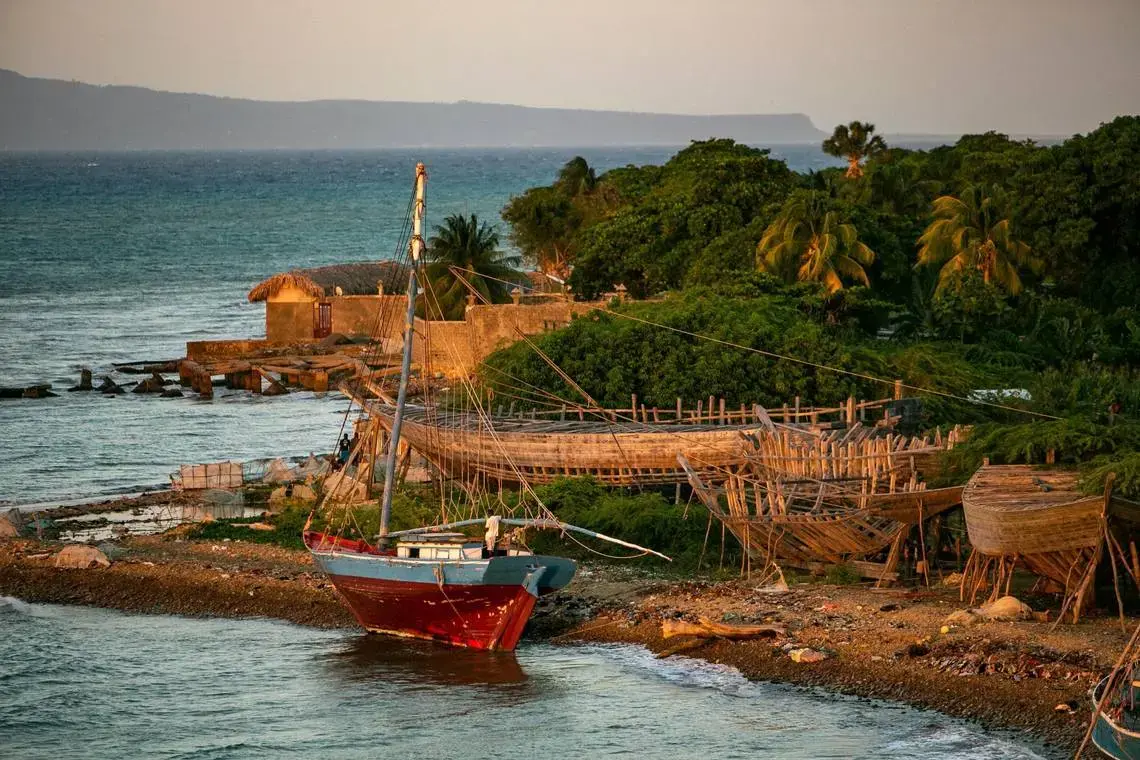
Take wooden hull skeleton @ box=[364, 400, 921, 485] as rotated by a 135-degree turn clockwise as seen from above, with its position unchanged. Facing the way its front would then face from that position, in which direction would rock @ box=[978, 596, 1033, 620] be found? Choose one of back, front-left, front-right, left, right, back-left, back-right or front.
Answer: right

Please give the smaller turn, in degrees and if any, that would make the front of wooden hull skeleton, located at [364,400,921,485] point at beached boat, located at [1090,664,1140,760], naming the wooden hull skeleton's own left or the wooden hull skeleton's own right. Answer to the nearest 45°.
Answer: approximately 135° to the wooden hull skeleton's own left

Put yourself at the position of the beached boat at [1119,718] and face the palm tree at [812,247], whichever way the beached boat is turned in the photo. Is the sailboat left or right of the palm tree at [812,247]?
left

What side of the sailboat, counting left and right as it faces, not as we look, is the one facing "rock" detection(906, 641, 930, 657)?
back

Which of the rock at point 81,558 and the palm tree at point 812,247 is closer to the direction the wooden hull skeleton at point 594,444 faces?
the rock

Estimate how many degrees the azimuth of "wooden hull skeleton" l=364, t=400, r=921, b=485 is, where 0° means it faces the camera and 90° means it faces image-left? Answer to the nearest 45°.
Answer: approximately 90°

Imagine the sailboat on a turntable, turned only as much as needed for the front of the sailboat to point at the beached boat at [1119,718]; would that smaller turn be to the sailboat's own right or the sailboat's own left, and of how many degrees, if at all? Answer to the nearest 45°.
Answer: approximately 180°

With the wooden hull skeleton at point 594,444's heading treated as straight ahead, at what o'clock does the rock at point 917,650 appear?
The rock is roughly at 8 o'clock from the wooden hull skeleton.

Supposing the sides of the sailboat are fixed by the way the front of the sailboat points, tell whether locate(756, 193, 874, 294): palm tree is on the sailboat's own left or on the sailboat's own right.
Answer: on the sailboat's own right

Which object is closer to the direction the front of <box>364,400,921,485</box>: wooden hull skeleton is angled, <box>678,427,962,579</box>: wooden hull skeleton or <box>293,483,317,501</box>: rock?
the rock
